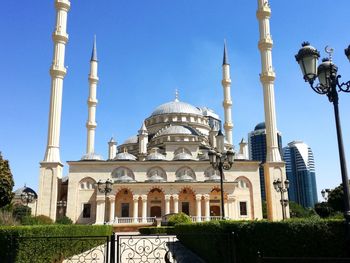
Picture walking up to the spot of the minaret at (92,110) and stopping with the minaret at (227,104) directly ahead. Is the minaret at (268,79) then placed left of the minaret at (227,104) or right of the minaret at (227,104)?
right

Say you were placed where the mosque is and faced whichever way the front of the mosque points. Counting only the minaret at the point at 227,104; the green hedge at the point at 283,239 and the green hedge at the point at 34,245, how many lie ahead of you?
2

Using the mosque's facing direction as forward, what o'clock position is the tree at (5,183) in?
The tree is roughly at 1 o'clock from the mosque.

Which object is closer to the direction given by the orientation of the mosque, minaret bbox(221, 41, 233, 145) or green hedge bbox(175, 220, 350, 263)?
the green hedge

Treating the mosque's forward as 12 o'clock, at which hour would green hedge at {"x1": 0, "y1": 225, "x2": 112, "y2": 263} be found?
The green hedge is roughly at 12 o'clock from the mosque.

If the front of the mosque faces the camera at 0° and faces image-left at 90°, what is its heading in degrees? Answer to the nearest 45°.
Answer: approximately 0°
